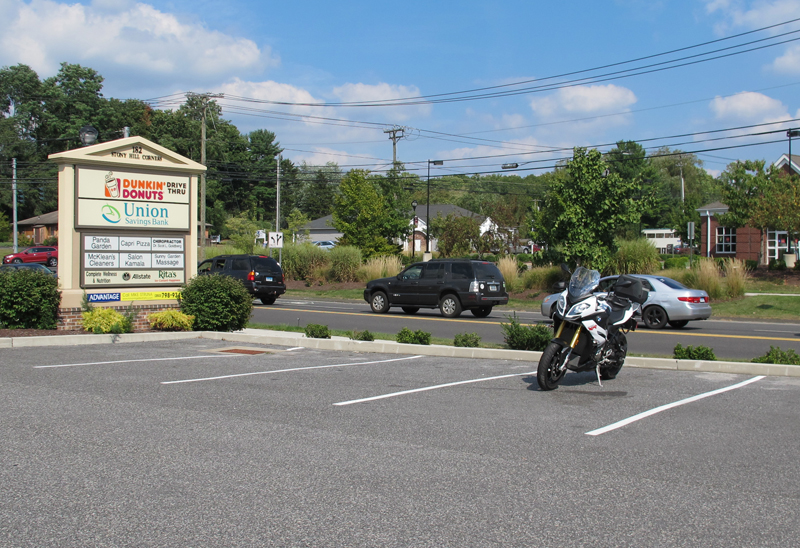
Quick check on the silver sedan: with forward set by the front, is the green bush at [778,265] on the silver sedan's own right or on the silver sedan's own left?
on the silver sedan's own right

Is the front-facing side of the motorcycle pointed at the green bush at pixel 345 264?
no

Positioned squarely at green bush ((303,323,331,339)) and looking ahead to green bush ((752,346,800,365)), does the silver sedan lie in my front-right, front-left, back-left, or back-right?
front-left

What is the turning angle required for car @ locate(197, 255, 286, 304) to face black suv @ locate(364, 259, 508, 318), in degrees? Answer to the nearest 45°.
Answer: approximately 180°

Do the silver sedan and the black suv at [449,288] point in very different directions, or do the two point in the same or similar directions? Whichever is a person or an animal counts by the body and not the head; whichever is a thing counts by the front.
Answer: same or similar directions

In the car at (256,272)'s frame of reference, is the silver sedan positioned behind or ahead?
behind

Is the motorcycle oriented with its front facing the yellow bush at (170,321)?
no

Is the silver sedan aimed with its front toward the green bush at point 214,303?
no

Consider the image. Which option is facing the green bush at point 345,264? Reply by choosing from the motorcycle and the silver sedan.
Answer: the silver sedan

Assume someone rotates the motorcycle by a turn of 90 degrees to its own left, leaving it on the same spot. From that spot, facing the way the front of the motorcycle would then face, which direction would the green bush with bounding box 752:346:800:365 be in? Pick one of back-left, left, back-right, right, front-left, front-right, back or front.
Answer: left

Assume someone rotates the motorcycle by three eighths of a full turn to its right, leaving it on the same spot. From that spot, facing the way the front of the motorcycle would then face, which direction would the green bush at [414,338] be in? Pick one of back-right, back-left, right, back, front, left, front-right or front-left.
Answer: front-left

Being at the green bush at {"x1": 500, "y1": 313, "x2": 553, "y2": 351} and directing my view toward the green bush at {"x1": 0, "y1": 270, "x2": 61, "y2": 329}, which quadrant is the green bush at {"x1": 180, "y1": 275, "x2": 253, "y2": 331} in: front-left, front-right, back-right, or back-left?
front-right

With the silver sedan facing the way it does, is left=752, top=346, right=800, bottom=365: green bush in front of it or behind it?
behind

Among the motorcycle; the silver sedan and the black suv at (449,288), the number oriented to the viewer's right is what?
0

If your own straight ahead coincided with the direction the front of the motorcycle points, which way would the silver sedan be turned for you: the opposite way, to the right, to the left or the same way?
to the right

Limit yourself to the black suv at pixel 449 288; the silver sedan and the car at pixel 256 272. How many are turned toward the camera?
0

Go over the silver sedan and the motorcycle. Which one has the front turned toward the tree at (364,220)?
the silver sedan

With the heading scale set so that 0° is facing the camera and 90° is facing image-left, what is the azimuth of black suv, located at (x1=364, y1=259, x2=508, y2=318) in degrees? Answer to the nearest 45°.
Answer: approximately 135°
